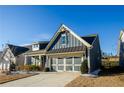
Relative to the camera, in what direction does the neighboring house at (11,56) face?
facing the viewer and to the left of the viewer

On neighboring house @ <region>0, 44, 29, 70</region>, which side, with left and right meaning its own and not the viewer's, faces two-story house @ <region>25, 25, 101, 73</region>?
left

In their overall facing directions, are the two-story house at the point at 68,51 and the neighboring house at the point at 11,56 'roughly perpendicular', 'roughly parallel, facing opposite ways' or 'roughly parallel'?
roughly parallel

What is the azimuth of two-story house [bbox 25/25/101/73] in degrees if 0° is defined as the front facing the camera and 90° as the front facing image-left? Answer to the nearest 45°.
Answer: approximately 45°

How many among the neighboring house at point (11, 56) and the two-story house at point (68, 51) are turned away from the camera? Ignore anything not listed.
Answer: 0

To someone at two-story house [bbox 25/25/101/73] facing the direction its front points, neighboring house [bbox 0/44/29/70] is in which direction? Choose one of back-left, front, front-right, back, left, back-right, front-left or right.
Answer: right
